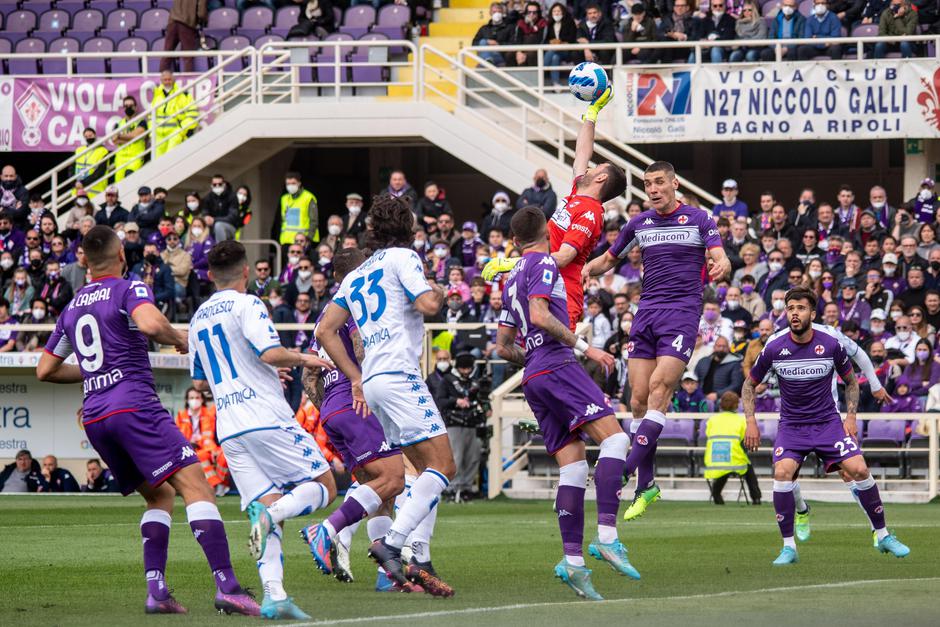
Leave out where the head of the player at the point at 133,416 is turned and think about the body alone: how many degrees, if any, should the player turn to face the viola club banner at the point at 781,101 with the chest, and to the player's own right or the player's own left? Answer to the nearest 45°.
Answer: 0° — they already face it

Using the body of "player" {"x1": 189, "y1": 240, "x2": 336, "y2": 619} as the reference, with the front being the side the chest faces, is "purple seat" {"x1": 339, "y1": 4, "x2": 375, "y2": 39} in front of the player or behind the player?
in front

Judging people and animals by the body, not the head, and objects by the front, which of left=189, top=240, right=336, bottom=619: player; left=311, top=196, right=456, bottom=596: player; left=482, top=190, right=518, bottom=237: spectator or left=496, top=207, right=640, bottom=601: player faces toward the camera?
the spectator

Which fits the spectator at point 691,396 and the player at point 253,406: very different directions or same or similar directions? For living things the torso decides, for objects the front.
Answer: very different directions

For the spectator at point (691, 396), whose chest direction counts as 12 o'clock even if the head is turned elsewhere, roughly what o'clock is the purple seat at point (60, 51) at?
The purple seat is roughly at 4 o'clock from the spectator.

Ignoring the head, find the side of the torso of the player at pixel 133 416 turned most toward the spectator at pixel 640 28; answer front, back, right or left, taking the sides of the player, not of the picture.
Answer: front

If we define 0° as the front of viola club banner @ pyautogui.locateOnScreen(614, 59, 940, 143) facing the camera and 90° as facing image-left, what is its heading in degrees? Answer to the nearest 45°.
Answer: approximately 0°
